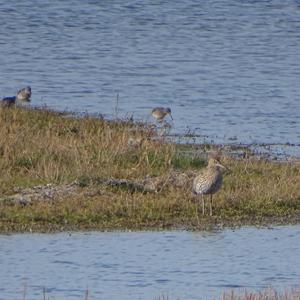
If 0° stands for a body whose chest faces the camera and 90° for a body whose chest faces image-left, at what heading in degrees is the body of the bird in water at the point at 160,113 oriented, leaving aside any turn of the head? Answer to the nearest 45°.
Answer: approximately 270°

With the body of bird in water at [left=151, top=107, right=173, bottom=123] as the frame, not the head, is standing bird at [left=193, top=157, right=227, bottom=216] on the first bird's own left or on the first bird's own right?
on the first bird's own right
